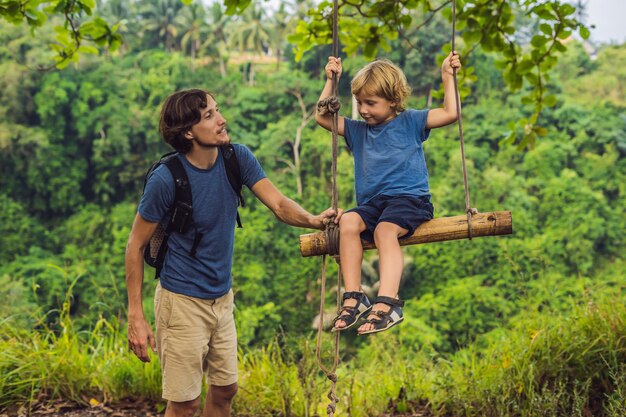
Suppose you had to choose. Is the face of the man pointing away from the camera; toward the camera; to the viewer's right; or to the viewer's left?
to the viewer's right

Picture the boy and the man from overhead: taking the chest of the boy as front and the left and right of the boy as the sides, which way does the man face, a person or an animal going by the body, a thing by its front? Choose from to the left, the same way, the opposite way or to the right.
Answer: to the left

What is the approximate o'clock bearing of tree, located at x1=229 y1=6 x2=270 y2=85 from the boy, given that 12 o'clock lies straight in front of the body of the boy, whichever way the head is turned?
The tree is roughly at 4 o'clock from the boy.

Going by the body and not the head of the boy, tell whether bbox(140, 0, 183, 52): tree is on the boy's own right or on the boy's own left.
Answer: on the boy's own right

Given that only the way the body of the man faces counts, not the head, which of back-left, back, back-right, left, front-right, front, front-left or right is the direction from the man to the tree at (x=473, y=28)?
left

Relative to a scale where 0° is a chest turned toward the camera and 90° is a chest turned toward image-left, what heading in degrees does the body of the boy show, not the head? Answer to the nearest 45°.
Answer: approximately 45°

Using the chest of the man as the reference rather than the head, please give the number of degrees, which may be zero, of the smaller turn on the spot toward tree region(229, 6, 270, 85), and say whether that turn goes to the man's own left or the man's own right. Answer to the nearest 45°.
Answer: approximately 135° to the man's own left
